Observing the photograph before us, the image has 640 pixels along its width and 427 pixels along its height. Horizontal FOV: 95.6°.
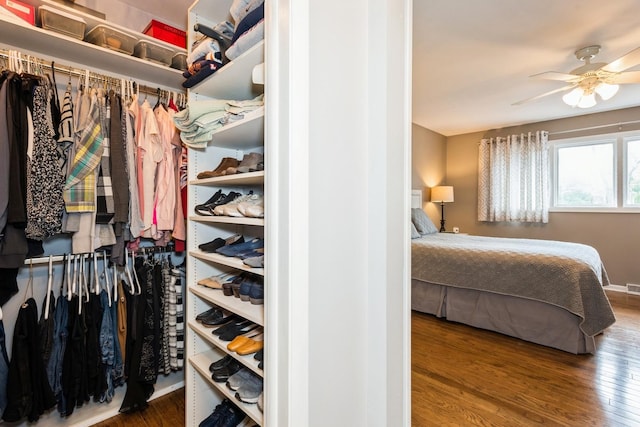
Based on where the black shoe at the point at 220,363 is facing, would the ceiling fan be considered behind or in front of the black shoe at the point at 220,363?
behind

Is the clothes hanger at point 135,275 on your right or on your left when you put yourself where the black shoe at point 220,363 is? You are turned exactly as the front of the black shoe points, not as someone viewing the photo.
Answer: on your right

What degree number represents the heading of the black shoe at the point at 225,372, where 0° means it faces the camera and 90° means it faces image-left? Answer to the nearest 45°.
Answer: approximately 45°

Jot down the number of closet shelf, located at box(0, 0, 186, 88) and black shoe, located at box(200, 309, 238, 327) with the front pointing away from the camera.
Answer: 0

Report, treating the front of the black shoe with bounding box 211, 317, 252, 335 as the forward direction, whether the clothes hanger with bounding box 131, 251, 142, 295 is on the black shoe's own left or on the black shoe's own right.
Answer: on the black shoe's own right

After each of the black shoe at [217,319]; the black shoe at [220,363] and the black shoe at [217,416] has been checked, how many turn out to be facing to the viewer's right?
0

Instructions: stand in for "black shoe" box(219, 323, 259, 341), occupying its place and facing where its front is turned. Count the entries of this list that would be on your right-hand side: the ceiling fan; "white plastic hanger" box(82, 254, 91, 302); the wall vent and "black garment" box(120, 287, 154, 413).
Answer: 2

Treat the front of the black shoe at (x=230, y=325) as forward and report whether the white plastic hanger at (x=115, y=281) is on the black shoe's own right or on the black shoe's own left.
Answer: on the black shoe's own right

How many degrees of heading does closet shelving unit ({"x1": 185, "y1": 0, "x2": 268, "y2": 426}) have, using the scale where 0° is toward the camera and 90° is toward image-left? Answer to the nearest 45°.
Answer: approximately 45°

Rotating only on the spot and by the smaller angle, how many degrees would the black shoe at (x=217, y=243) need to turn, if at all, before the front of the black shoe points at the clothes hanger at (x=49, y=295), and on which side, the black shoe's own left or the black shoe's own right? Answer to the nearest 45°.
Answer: approximately 45° to the black shoe's own right

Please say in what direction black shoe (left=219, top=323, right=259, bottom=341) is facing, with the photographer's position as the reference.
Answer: facing the viewer and to the left of the viewer
